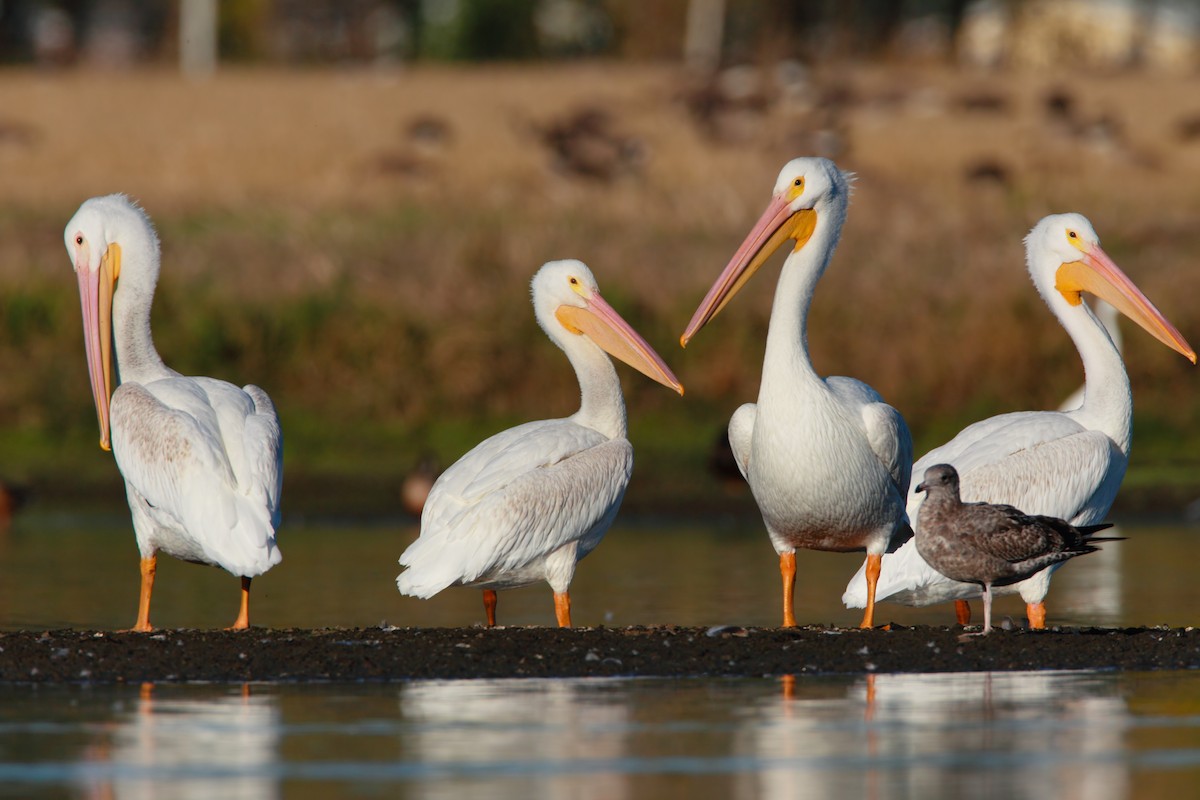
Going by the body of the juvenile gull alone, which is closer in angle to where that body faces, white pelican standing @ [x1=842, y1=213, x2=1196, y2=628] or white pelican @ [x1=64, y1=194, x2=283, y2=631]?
the white pelican

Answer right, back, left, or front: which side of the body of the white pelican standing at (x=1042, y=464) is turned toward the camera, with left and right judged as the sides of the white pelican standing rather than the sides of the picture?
right

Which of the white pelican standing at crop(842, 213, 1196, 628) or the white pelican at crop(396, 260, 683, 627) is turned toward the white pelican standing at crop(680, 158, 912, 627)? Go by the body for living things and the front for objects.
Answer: the white pelican

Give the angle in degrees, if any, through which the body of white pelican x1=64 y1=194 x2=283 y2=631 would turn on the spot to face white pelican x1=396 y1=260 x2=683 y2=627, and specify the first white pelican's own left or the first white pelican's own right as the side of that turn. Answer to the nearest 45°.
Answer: approximately 135° to the first white pelican's own right

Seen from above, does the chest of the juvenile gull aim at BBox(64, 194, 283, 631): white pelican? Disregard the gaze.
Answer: yes

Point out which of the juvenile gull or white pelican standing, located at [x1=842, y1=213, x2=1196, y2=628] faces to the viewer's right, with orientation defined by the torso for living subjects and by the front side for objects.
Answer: the white pelican standing

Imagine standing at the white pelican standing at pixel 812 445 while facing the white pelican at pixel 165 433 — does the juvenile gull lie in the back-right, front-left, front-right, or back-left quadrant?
back-left

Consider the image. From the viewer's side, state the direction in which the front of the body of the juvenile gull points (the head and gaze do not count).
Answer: to the viewer's left

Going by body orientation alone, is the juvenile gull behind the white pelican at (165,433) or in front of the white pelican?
behind

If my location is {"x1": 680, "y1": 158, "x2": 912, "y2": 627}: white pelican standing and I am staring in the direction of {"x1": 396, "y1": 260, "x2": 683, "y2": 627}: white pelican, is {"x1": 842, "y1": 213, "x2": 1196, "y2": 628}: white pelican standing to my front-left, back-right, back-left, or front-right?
back-right

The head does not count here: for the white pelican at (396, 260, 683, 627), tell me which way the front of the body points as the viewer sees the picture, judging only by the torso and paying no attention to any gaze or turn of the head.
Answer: to the viewer's right

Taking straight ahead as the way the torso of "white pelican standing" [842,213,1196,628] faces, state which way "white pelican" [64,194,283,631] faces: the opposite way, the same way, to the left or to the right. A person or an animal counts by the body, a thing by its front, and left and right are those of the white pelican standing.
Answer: the opposite way
